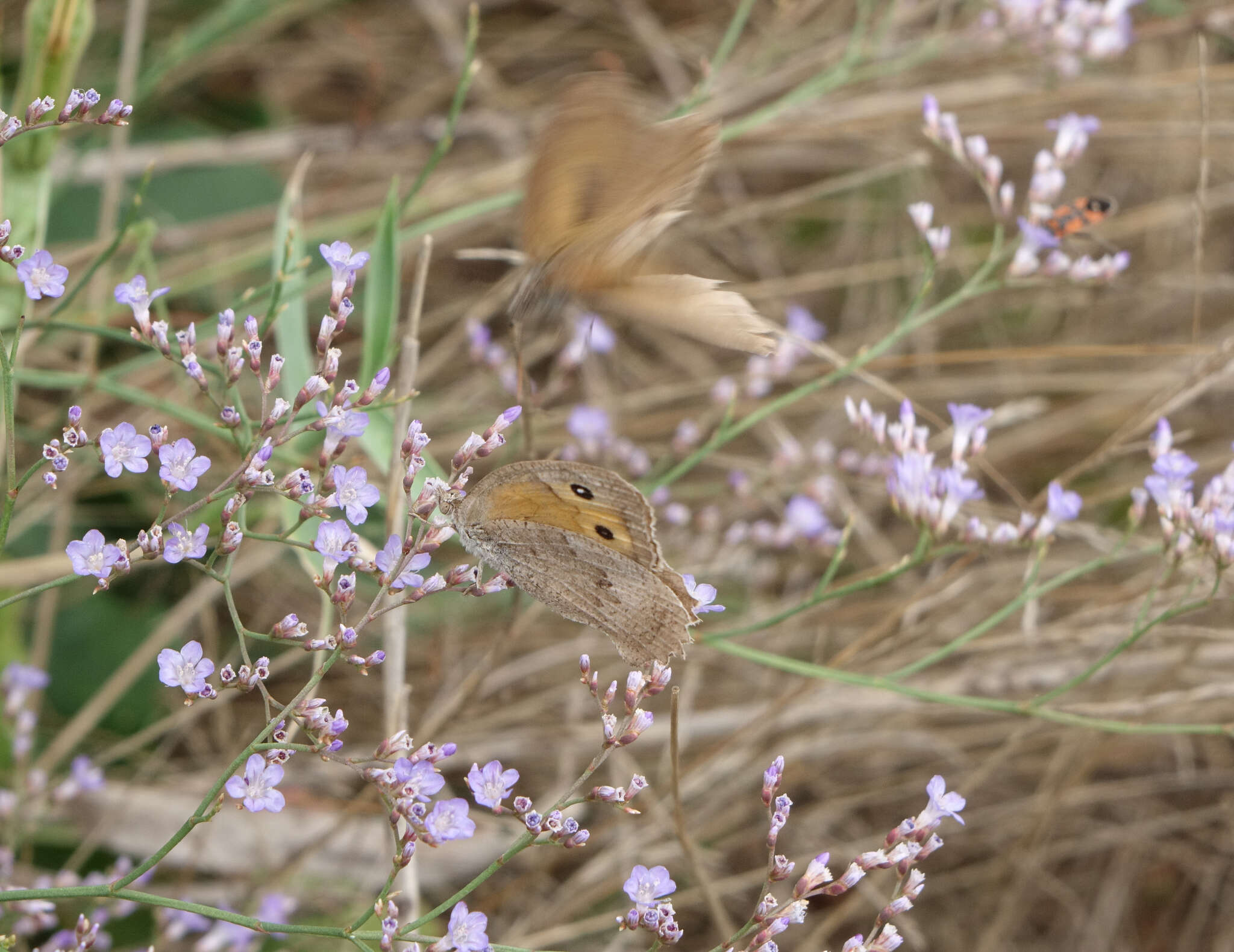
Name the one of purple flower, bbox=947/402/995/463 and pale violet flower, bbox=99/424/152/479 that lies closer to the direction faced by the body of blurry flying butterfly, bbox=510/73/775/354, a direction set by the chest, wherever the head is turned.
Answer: the pale violet flower

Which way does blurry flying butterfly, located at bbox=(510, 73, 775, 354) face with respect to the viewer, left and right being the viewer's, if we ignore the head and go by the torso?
facing to the left of the viewer

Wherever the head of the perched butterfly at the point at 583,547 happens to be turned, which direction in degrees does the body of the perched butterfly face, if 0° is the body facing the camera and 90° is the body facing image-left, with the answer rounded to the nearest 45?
approximately 90°

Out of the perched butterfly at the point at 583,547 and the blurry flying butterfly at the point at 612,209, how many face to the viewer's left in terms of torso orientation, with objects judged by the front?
2

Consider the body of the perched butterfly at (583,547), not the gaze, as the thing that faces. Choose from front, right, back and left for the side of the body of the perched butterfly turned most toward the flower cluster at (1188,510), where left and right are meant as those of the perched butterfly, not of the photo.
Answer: back
